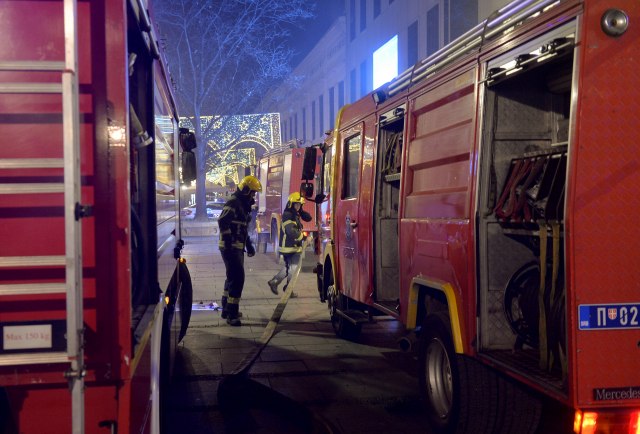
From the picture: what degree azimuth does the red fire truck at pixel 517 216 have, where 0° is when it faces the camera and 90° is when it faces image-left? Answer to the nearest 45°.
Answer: approximately 135°

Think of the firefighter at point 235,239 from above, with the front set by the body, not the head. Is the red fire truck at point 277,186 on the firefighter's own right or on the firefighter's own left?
on the firefighter's own left

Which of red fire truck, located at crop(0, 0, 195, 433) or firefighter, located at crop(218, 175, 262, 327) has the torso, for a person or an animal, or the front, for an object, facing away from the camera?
the red fire truck

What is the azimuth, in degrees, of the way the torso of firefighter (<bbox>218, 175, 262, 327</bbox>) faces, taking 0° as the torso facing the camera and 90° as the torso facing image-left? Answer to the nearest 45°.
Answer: approximately 270°

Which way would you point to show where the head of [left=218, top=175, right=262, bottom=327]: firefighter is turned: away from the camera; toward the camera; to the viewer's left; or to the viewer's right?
to the viewer's right

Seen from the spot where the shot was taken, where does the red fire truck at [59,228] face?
facing away from the viewer

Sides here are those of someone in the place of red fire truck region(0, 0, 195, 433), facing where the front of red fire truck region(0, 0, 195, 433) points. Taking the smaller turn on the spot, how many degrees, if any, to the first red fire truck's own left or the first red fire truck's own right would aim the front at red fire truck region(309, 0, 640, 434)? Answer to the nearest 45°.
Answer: approximately 90° to the first red fire truck's own right

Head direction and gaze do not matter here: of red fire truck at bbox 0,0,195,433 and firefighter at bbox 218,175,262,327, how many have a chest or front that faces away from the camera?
1

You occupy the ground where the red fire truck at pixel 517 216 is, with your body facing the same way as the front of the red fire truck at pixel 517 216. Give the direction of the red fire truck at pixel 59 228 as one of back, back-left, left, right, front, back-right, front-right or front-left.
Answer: left

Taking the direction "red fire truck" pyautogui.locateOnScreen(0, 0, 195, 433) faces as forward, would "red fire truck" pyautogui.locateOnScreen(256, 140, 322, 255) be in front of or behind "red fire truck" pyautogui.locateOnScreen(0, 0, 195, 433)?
in front

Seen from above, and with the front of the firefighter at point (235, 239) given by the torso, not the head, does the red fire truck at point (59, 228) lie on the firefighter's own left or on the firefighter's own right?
on the firefighter's own right
